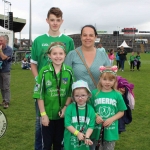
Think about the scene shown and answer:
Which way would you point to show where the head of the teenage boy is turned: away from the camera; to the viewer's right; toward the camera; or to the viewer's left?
toward the camera

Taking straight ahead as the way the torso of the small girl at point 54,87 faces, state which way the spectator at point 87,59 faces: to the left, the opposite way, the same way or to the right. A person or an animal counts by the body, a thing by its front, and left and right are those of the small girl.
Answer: the same way

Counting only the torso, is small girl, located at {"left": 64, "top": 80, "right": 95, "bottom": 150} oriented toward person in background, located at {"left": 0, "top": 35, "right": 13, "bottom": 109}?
no

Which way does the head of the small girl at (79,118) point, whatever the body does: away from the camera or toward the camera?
toward the camera

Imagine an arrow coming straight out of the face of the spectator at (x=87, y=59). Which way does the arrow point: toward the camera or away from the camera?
toward the camera

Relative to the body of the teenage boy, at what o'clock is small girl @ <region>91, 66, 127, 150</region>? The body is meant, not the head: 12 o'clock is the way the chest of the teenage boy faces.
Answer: The small girl is roughly at 10 o'clock from the teenage boy.

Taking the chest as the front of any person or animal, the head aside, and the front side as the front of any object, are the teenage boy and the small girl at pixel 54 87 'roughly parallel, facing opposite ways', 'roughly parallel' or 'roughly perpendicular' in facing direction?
roughly parallel

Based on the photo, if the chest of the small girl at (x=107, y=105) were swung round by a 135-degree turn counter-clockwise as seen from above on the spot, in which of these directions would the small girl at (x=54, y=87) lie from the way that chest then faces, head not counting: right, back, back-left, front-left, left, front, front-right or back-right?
back-left

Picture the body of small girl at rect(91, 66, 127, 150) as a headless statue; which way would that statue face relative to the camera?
toward the camera

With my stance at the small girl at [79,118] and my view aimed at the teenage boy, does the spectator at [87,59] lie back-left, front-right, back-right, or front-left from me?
front-right

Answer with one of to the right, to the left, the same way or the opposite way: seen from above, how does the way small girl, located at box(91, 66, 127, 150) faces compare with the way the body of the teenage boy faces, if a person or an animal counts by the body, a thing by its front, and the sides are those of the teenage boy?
the same way

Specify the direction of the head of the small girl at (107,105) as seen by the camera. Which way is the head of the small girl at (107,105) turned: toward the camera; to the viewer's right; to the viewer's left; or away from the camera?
toward the camera

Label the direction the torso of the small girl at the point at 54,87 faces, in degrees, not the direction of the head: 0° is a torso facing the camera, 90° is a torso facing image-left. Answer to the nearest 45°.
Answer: approximately 0°

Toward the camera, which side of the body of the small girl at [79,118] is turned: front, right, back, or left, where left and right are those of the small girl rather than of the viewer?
front

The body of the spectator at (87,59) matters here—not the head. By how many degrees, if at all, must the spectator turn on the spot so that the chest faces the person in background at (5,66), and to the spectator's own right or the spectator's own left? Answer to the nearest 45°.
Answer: approximately 135° to the spectator's own right
